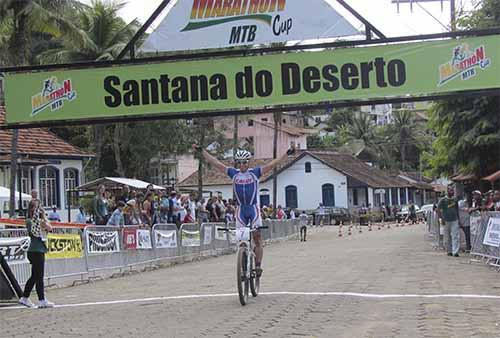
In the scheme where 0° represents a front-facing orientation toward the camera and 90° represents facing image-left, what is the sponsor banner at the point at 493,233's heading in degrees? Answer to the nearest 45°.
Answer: approximately 45°

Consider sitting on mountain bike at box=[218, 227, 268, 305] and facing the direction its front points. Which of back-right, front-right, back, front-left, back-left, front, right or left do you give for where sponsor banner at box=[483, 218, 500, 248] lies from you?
back-left

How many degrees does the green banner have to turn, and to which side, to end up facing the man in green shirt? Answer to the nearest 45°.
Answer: approximately 135° to its left

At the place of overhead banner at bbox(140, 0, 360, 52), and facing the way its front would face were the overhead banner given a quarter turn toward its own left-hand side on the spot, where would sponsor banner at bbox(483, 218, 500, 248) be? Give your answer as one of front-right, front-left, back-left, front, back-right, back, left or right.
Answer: front-left

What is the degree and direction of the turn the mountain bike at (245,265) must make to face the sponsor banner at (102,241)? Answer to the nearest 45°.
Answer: approximately 135° to its right
